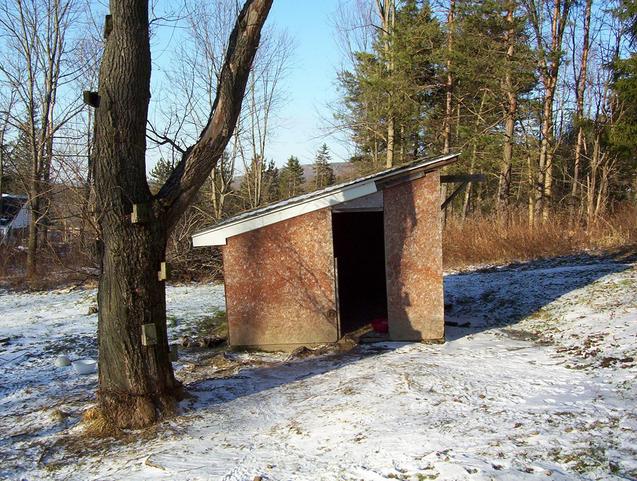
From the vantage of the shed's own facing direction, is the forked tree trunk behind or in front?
in front

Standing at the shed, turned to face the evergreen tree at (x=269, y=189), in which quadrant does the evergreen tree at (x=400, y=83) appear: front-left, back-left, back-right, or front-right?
front-right

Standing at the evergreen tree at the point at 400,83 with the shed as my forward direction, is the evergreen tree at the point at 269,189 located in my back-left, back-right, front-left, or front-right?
back-right

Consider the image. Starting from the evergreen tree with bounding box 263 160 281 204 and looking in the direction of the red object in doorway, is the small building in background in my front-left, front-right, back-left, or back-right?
front-right

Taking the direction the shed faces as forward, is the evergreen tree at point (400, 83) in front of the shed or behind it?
behind

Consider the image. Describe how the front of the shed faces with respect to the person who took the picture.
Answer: facing the viewer

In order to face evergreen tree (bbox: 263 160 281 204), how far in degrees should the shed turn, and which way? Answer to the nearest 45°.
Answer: approximately 180°

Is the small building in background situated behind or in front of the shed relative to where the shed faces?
behind
